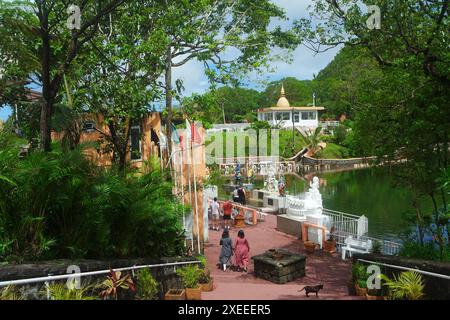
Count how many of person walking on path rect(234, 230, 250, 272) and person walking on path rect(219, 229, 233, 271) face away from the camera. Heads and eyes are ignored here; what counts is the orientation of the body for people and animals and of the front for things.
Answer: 2

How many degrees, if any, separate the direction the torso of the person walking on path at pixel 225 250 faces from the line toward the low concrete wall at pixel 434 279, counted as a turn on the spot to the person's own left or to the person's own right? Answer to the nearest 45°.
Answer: approximately 135° to the person's own right

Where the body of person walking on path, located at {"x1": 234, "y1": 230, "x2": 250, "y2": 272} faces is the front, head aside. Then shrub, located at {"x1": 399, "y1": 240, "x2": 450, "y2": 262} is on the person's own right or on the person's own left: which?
on the person's own right

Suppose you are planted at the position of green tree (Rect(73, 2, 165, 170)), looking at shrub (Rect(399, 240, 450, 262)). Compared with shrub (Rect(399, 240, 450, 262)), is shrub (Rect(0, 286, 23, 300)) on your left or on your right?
right

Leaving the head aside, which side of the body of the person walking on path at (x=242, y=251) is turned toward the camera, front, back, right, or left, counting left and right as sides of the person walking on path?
back

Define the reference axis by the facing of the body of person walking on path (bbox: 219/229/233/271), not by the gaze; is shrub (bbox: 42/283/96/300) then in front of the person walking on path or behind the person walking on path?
behind

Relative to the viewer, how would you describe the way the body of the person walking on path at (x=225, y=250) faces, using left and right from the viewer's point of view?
facing away from the viewer

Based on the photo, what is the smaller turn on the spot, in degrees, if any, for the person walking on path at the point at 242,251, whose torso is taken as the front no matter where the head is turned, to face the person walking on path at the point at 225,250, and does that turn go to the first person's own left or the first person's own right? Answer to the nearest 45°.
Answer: approximately 90° to the first person's own left
